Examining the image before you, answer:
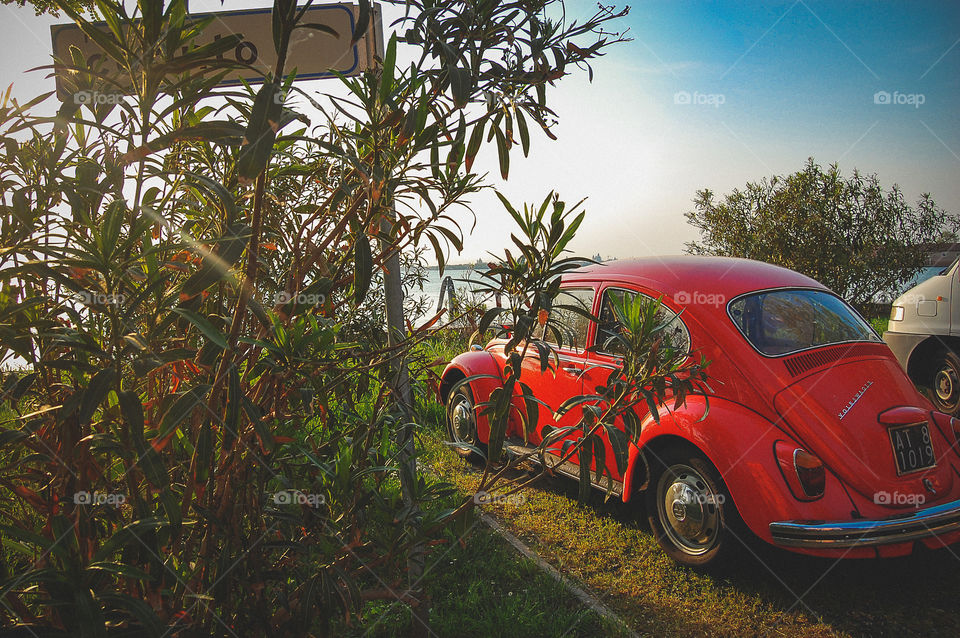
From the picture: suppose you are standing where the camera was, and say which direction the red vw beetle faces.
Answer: facing away from the viewer and to the left of the viewer

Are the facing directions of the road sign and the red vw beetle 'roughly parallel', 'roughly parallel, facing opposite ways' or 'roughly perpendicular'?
roughly parallel, facing opposite ways

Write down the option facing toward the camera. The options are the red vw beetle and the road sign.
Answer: the road sign

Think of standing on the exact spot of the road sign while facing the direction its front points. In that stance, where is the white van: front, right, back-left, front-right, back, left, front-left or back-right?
left

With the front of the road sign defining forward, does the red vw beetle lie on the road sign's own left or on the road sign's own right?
on the road sign's own left

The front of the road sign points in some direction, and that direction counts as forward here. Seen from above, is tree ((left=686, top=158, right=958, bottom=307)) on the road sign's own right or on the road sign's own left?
on the road sign's own left

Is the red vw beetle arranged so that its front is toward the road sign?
no

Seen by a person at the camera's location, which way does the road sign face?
facing the viewer

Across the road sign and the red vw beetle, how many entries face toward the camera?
1

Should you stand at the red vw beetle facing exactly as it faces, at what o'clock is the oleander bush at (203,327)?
The oleander bush is roughly at 9 o'clock from the red vw beetle.

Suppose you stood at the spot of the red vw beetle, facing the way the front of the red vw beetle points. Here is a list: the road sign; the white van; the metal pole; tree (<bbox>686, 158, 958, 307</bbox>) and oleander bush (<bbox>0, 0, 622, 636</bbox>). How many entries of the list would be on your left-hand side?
3

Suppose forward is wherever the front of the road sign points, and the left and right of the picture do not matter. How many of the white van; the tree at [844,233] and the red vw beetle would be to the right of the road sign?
0

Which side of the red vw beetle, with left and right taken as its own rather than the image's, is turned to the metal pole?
left
